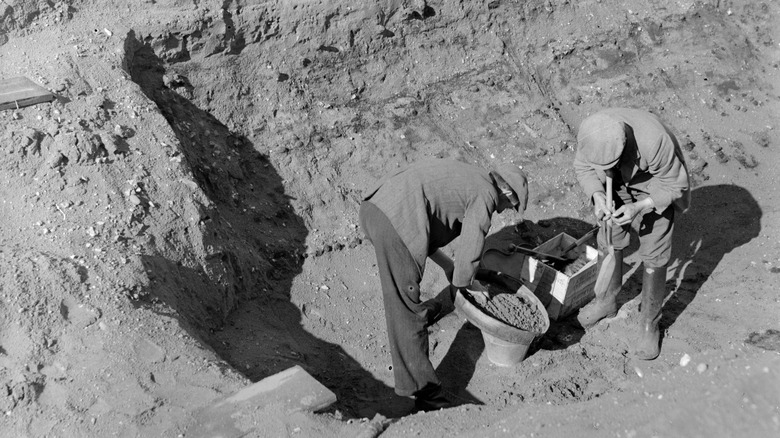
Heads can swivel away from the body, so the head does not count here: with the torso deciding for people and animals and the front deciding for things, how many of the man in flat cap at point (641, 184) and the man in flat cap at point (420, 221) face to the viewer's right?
1

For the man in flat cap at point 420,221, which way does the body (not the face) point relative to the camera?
to the viewer's right

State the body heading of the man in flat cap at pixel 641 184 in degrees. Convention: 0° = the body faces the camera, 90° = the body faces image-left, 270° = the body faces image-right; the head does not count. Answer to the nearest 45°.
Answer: approximately 45°

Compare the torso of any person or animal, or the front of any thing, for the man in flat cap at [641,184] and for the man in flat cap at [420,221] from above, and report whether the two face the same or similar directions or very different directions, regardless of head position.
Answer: very different directions

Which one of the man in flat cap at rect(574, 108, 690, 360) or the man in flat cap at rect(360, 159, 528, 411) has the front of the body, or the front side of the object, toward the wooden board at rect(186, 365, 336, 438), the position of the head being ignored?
the man in flat cap at rect(574, 108, 690, 360)

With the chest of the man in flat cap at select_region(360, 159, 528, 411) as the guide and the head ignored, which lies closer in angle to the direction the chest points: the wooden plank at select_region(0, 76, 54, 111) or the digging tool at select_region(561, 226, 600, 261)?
the digging tool

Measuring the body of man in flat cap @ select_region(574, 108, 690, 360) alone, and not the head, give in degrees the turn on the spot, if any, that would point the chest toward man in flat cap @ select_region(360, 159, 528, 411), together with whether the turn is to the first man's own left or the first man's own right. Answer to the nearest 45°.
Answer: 0° — they already face them
